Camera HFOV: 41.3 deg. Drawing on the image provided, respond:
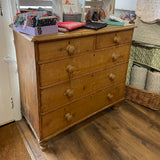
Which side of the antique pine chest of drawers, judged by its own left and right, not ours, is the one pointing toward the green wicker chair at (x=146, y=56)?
left

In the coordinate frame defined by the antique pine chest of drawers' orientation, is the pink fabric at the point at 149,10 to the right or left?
on its left

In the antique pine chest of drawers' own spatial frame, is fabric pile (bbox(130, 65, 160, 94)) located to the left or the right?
on its left

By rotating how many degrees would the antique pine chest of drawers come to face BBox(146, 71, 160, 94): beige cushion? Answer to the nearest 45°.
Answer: approximately 90° to its left
